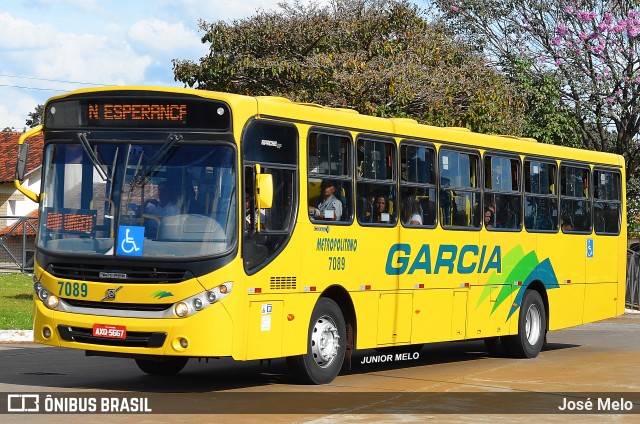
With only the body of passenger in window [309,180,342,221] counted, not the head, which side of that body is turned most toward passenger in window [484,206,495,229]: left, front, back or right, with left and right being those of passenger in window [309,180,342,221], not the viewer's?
back

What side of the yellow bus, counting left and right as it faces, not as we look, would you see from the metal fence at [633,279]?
back

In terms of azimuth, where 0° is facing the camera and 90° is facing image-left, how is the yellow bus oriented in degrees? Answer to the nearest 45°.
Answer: approximately 45°

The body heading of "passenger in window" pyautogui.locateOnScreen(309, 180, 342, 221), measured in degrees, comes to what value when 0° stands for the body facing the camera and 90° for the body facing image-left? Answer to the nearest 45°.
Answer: approximately 45°
